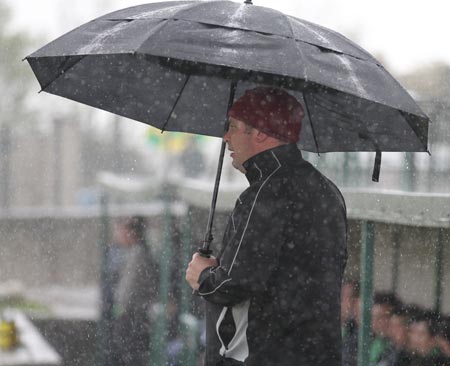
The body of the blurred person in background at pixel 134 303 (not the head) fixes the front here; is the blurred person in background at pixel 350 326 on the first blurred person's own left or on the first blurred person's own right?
on the first blurred person's own left

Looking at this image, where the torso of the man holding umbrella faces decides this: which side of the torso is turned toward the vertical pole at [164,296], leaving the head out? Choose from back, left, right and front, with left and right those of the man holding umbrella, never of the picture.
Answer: right

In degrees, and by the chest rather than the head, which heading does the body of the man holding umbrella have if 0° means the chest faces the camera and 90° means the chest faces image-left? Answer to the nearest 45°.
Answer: approximately 90°

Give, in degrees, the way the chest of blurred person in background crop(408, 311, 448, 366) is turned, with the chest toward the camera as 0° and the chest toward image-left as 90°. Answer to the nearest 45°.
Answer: approximately 45°
